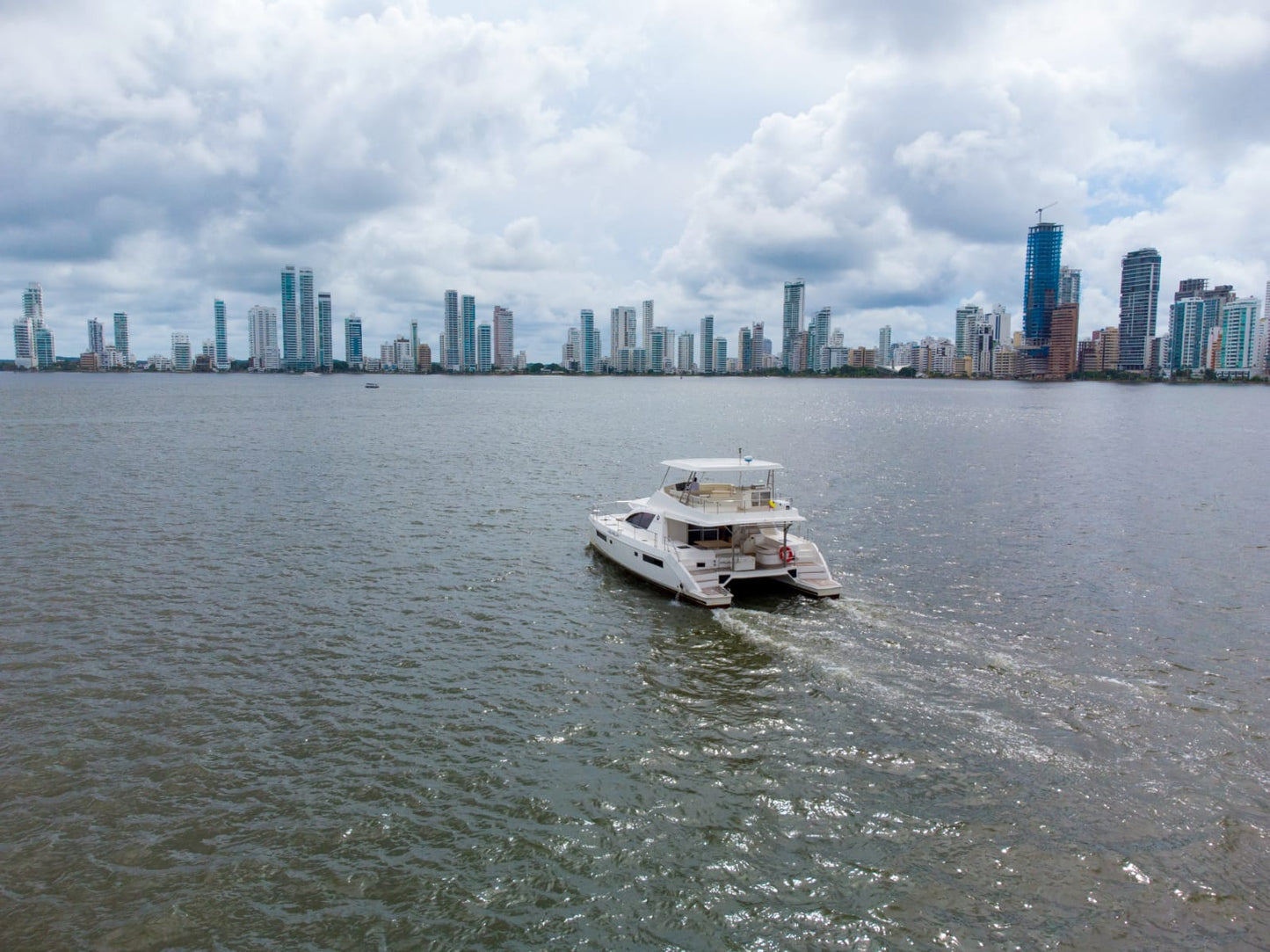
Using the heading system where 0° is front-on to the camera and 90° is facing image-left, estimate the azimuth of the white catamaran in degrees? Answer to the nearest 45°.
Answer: approximately 135°
